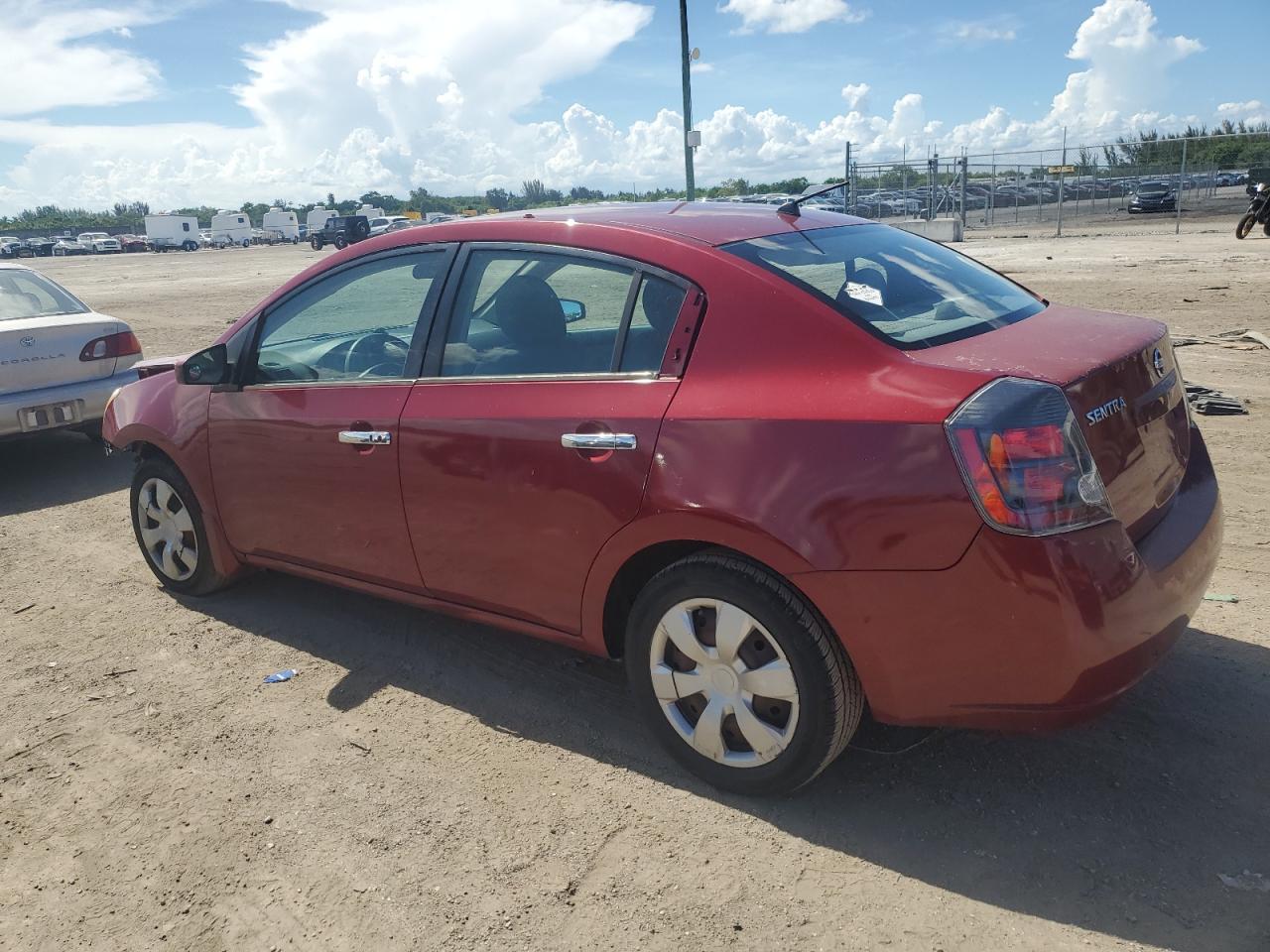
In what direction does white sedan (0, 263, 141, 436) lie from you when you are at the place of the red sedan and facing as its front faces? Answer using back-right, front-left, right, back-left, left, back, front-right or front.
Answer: front

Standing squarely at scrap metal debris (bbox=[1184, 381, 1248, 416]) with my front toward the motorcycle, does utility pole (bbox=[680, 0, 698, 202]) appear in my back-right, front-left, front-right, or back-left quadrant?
front-left

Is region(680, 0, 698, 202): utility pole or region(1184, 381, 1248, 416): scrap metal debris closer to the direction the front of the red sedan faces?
the utility pole

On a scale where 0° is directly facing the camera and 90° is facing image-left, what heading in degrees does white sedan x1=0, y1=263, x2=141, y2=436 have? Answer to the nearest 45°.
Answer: approximately 135°

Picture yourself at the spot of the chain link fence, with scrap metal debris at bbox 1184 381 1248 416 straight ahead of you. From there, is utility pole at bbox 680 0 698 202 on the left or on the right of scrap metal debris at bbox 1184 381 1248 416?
right

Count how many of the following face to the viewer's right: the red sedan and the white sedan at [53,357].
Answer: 0

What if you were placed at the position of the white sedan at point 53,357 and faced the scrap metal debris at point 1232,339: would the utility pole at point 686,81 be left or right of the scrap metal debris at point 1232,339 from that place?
left

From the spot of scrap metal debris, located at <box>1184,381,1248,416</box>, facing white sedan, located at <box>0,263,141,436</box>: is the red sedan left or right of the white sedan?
left

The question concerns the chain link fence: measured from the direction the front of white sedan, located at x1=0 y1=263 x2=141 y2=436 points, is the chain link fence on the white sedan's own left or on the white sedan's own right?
on the white sedan's own right

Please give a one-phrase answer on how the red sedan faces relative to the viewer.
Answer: facing away from the viewer and to the left of the viewer

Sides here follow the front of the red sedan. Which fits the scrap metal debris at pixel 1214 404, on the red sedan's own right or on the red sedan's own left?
on the red sedan's own right
